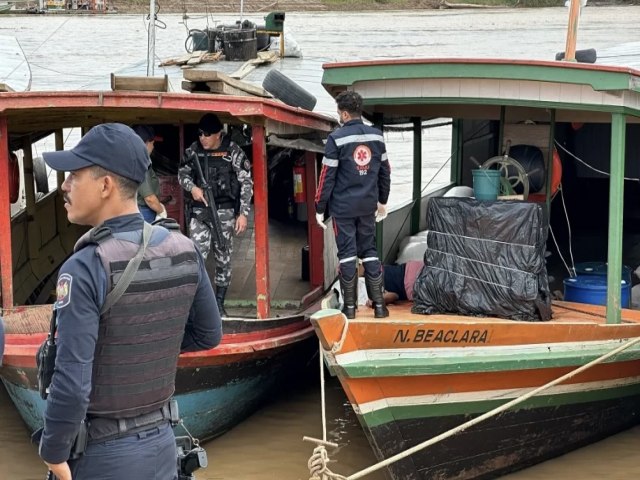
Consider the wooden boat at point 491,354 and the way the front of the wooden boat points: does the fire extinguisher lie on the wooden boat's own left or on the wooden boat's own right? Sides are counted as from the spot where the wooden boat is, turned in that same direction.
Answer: on the wooden boat's own right

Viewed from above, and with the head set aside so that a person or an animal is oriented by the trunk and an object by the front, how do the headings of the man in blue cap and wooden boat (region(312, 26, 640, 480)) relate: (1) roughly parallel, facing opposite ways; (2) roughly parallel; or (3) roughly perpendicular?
roughly perpendicular

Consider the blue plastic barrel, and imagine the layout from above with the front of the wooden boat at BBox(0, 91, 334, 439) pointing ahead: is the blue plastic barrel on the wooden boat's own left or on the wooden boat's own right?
on the wooden boat's own left
